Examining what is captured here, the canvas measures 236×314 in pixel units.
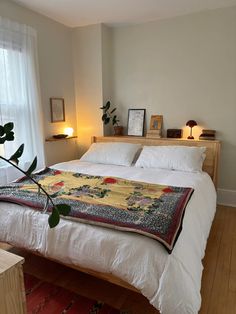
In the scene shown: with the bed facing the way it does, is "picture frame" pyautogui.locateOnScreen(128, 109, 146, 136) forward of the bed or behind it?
behind

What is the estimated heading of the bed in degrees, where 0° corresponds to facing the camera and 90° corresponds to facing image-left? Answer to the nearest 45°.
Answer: approximately 45°

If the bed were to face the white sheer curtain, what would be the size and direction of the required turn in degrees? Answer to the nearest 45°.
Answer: approximately 90° to its right

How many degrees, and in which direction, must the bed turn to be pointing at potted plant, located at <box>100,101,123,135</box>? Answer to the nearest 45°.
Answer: approximately 135° to its right

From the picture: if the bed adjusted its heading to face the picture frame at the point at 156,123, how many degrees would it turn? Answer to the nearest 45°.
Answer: approximately 135° to its right
